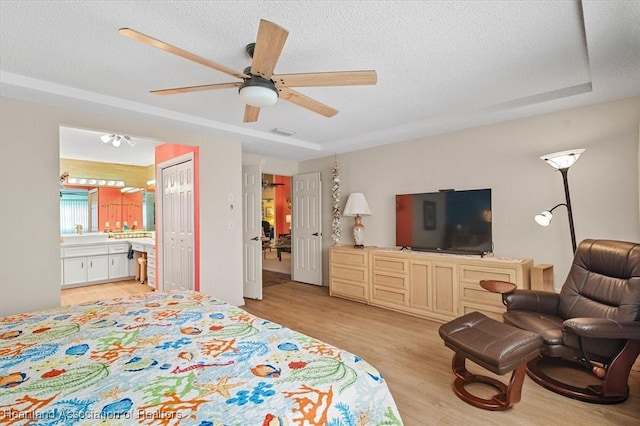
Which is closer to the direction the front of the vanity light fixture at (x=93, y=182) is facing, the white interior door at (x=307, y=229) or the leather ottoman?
the leather ottoman

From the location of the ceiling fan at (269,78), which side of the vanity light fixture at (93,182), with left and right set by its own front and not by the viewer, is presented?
front

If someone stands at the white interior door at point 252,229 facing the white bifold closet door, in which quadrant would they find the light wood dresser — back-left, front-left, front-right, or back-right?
back-left

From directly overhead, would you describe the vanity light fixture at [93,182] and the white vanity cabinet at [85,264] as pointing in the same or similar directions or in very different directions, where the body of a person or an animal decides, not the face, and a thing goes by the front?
same or similar directions

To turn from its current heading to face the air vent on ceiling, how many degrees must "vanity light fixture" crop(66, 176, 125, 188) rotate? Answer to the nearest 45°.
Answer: approximately 45° to its left

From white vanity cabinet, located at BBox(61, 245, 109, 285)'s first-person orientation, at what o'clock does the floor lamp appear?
The floor lamp is roughly at 11 o'clock from the white vanity cabinet.

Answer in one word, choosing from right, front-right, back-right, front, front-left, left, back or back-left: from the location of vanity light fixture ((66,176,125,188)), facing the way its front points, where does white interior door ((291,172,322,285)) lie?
front-left

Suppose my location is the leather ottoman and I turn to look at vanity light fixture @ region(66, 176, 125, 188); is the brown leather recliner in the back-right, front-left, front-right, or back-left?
back-right

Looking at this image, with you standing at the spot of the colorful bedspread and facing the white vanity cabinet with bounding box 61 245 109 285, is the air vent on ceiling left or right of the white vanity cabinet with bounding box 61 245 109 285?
right

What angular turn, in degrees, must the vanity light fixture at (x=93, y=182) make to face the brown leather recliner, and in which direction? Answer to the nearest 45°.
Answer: approximately 45° to its left

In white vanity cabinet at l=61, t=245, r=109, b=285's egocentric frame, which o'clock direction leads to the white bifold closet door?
The white bifold closet door is roughly at 11 o'clock from the white vanity cabinet.

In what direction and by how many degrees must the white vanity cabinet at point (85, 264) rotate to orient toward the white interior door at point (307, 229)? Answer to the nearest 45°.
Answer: approximately 45° to its left

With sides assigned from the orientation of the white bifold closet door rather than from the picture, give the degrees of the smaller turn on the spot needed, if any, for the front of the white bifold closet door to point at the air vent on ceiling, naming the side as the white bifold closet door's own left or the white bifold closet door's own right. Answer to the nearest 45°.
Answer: approximately 90° to the white bifold closet door's own left

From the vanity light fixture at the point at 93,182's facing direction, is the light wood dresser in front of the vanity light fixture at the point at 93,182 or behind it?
in front

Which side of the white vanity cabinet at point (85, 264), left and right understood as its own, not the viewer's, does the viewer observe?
front

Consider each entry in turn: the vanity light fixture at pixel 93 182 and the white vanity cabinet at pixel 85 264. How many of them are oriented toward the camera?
2

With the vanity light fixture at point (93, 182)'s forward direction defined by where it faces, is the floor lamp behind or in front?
in front
